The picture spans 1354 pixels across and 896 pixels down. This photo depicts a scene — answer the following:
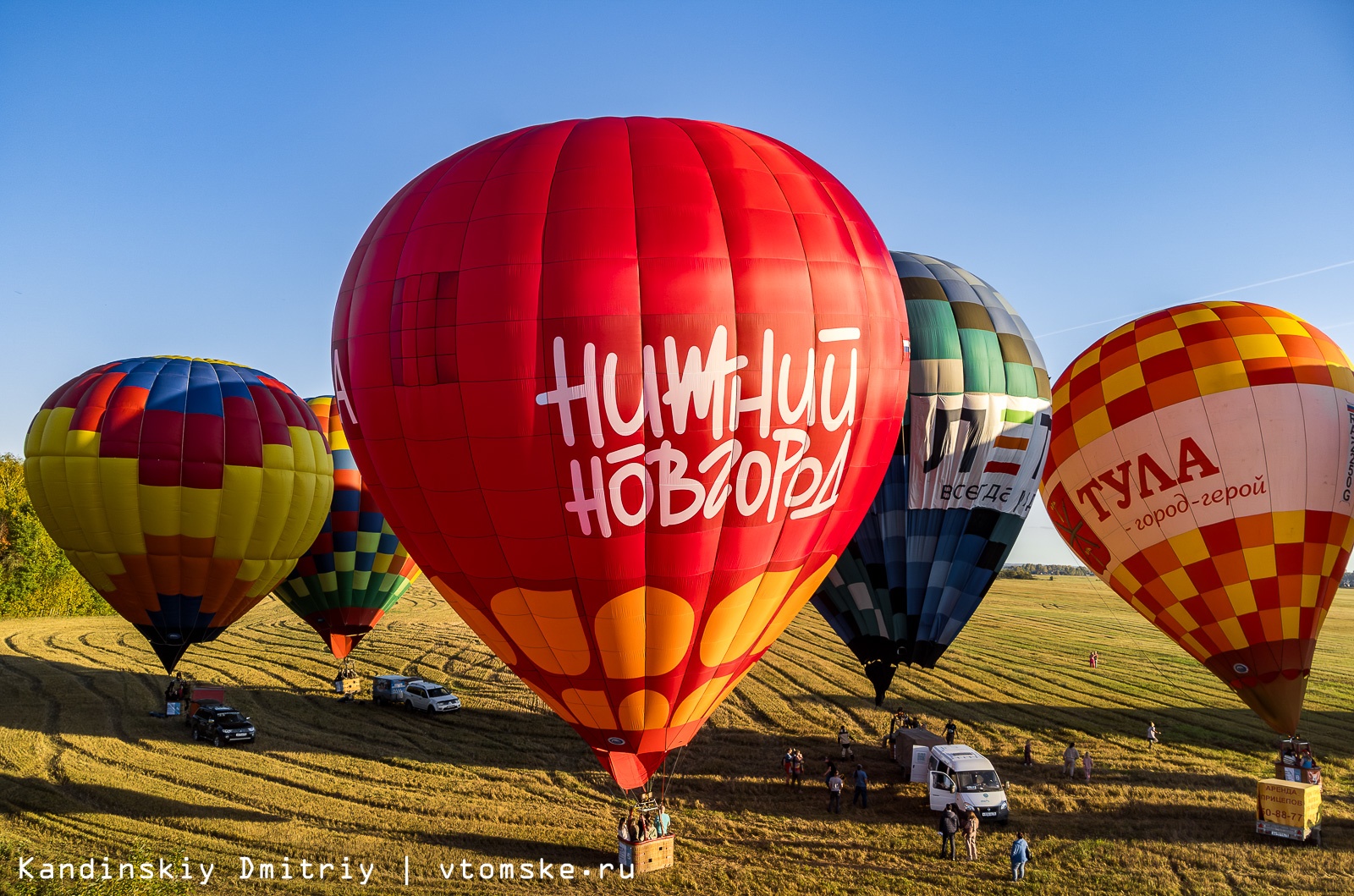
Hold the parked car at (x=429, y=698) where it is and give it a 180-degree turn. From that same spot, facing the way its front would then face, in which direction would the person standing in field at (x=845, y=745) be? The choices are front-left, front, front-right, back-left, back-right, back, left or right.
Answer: back

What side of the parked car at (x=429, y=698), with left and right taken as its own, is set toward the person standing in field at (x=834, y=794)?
front

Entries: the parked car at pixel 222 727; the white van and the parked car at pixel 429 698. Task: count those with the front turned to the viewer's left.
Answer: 0

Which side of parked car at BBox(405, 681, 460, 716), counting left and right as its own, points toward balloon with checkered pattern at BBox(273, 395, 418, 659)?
back

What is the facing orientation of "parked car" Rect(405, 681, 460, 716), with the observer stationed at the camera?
facing the viewer and to the right of the viewer

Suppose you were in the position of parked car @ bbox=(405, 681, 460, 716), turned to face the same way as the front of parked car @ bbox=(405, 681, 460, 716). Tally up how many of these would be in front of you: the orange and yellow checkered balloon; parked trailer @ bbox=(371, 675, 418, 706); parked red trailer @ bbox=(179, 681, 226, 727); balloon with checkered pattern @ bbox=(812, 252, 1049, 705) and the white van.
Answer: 3

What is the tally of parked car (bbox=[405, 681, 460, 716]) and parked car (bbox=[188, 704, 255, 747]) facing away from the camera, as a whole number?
0

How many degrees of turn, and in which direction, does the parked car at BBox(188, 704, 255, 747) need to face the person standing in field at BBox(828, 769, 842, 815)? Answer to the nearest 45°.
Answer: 0° — it already faces them

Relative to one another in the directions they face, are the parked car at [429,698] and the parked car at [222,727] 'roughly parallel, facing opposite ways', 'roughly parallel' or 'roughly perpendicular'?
roughly parallel

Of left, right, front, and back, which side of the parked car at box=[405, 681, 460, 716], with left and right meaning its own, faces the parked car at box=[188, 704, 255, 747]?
right

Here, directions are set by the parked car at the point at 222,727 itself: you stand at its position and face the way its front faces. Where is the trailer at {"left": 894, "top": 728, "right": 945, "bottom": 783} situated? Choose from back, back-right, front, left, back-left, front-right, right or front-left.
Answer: front

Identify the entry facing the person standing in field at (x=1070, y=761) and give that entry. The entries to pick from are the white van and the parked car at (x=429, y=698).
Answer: the parked car

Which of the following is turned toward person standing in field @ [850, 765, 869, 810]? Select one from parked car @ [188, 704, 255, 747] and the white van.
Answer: the parked car

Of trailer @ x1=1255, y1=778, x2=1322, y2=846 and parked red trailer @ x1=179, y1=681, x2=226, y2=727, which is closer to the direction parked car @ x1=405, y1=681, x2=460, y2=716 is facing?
the trailer @ x1=1255, y1=778, x2=1322, y2=846

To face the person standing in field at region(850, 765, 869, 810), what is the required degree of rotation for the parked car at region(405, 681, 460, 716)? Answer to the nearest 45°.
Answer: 0° — it already faces them

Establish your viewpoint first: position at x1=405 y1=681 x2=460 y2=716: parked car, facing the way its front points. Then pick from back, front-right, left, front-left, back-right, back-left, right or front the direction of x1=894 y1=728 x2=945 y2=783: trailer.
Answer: front

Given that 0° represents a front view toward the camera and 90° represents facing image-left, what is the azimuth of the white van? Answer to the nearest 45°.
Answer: approximately 315°
